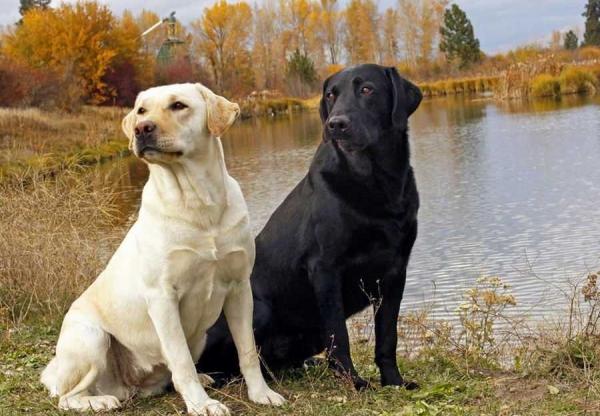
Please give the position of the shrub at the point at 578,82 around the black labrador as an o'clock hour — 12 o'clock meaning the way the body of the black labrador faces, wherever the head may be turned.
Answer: The shrub is roughly at 8 o'clock from the black labrador.

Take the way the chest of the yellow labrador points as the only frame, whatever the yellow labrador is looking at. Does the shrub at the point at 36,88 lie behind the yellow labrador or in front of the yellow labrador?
behind

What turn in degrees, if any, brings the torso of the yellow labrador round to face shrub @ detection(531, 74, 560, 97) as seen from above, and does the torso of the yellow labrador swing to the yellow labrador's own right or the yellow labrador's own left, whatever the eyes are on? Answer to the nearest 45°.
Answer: approximately 90° to the yellow labrador's own left

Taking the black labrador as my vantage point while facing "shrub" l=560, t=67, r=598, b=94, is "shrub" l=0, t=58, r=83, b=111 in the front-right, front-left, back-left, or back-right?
front-left

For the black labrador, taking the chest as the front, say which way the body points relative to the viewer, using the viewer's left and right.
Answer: facing the viewer and to the right of the viewer

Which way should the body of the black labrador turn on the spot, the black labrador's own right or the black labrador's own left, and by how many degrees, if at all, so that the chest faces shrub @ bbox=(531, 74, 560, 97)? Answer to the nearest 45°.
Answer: approximately 135° to the black labrador's own left

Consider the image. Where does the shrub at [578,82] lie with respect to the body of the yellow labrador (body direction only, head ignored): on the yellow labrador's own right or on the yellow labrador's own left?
on the yellow labrador's own left

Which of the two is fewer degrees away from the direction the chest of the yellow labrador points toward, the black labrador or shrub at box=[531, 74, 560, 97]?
the black labrador

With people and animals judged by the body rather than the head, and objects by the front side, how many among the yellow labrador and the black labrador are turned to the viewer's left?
0

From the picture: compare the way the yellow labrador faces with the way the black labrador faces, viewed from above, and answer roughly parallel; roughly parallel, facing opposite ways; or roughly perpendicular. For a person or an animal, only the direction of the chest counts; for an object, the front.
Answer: roughly parallel
